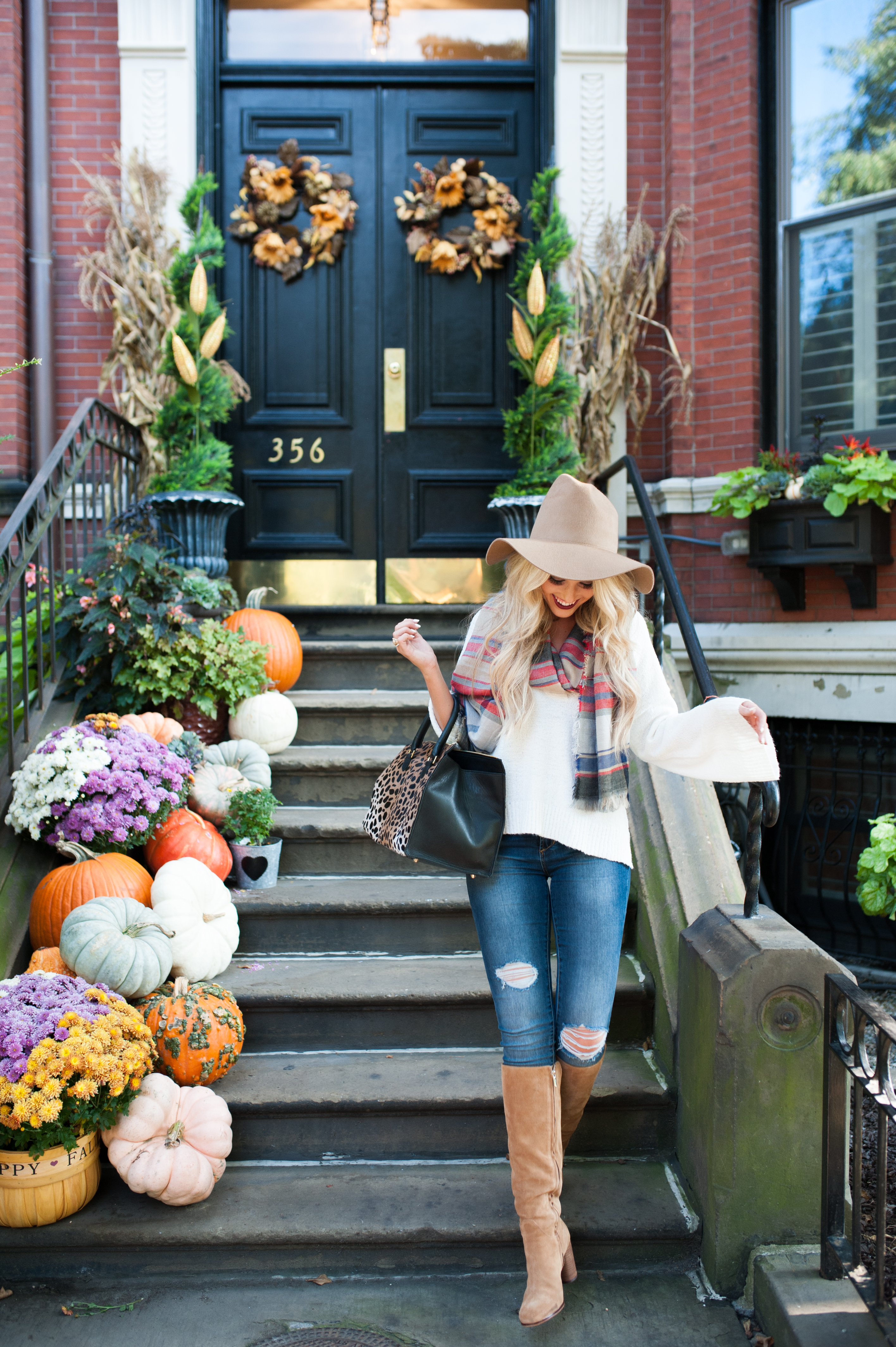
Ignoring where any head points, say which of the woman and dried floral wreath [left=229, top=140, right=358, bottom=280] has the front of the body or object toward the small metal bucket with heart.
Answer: the dried floral wreath

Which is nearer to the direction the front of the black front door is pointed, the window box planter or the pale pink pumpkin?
the pale pink pumpkin

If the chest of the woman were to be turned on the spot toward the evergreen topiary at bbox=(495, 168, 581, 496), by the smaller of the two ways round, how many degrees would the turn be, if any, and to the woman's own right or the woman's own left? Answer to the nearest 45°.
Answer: approximately 180°

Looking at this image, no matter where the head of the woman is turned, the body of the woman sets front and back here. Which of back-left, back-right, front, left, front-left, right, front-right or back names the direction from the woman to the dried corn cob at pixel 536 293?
back

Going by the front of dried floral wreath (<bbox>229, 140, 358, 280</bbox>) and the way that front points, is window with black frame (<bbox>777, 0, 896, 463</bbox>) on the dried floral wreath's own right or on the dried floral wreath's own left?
on the dried floral wreath's own left

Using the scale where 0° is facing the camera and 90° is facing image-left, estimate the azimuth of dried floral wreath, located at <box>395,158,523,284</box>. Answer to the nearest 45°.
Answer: approximately 0°
